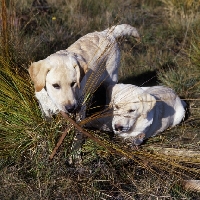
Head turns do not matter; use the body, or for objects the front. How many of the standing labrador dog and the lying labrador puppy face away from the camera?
0

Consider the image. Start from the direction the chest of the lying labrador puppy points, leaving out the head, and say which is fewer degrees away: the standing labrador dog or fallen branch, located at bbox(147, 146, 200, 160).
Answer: the standing labrador dog

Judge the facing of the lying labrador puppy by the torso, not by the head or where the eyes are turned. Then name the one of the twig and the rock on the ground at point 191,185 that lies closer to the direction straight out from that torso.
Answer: the twig

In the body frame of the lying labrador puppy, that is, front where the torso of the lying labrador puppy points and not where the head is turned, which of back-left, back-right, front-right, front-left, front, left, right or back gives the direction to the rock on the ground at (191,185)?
left

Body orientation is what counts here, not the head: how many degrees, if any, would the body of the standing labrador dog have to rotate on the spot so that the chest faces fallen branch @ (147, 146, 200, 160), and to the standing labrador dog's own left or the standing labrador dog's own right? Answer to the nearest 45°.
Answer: approximately 135° to the standing labrador dog's own left

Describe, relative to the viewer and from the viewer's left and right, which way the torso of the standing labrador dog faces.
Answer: facing the viewer and to the left of the viewer

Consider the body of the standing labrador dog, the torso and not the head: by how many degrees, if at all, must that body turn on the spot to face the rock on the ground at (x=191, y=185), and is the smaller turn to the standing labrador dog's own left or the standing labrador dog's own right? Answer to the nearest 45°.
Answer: approximately 90° to the standing labrador dog's own left

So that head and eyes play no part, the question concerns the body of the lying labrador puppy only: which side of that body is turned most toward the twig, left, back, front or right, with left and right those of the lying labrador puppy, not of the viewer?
front

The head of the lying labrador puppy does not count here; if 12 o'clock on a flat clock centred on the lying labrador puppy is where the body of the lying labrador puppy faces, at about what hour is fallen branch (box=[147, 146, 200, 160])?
The fallen branch is roughly at 9 o'clock from the lying labrador puppy.
